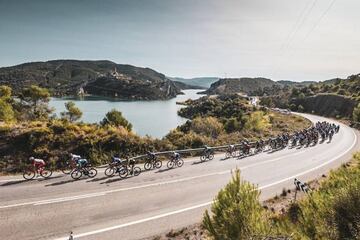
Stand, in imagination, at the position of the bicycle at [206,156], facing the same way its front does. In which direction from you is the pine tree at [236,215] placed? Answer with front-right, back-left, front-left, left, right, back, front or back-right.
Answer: front-left

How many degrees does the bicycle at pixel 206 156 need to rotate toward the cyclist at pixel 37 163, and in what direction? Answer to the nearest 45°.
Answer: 0° — it already faces them

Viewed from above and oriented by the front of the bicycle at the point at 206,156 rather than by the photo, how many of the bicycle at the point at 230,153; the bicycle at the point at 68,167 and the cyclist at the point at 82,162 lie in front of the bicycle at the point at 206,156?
2

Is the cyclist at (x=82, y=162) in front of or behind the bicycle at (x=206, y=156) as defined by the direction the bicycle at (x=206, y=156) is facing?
in front

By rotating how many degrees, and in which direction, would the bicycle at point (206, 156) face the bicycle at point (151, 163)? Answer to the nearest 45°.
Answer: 0° — it already faces it

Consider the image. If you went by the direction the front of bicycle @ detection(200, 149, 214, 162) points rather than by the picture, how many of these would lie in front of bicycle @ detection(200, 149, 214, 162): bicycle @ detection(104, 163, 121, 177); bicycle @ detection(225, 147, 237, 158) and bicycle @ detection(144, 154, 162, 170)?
2

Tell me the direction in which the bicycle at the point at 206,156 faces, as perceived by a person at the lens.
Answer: facing the viewer and to the left of the viewer

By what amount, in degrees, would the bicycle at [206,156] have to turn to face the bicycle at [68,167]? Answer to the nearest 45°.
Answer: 0° — it already faces it

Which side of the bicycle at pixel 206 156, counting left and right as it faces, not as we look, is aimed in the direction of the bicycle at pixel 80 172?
front
